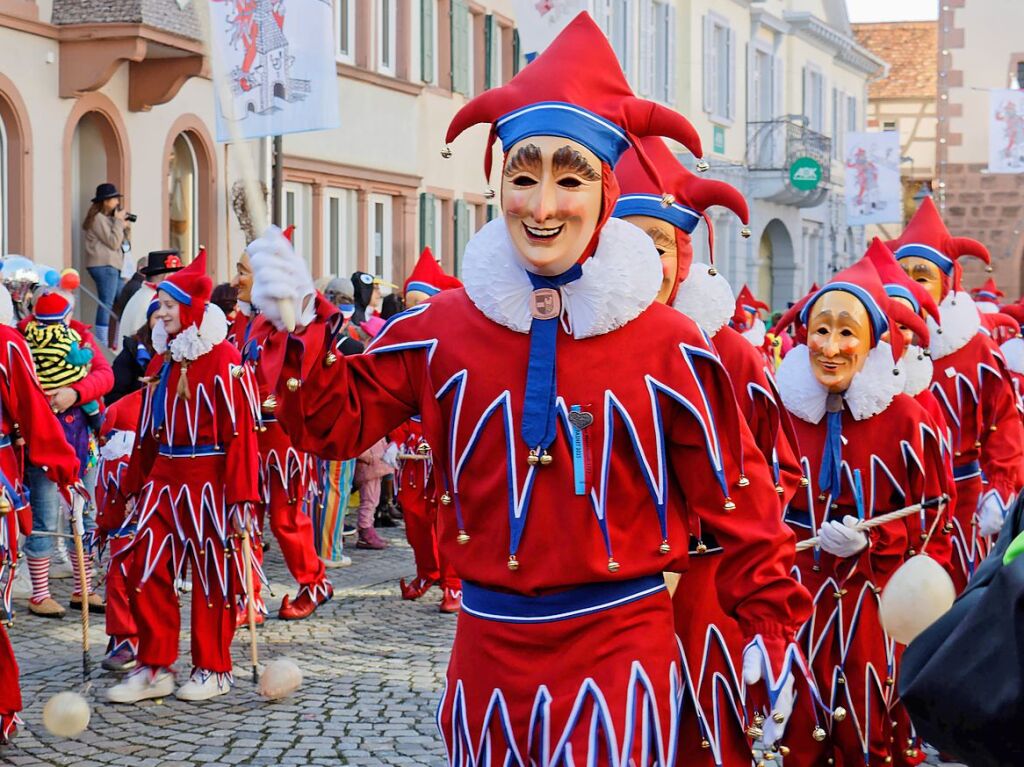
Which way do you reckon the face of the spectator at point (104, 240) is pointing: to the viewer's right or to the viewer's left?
to the viewer's right

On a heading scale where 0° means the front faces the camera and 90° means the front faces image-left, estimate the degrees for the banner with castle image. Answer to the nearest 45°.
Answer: approximately 0°

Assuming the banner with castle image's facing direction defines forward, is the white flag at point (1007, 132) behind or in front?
behind

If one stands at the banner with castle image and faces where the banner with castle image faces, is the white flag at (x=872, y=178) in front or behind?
behind

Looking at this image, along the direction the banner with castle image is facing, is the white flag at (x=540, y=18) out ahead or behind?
behind
